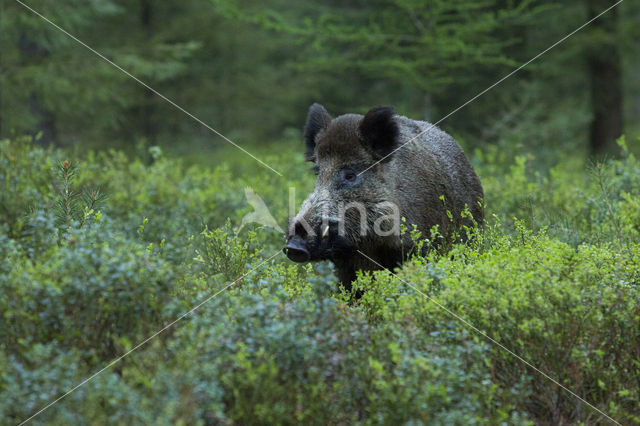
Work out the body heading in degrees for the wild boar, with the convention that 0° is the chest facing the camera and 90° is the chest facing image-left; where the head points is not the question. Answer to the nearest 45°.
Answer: approximately 45°

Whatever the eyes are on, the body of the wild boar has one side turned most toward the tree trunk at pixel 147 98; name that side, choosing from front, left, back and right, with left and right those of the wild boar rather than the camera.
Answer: right

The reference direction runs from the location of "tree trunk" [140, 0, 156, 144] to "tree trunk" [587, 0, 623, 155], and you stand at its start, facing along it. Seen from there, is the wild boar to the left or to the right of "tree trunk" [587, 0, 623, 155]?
right

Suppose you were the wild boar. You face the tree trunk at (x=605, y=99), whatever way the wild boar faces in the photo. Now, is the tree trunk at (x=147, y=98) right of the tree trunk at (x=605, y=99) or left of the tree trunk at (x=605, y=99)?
left
